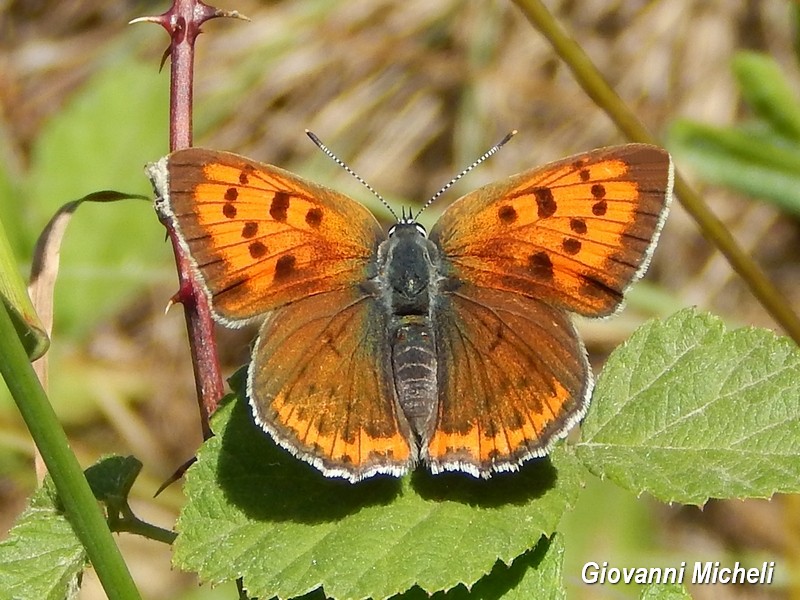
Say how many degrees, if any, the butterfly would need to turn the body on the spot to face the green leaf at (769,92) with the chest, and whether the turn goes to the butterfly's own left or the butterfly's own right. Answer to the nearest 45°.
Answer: approximately 45° to the butterfly's own right

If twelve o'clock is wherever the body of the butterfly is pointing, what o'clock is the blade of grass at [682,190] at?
The blade of grass is roughly at 2 o'clock from the butterfly.

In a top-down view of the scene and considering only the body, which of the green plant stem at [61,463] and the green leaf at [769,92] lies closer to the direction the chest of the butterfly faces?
the green leaf

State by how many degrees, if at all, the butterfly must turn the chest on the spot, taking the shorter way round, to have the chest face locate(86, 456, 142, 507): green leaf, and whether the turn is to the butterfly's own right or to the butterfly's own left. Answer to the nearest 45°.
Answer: approximately 90° to the butterfly's own left

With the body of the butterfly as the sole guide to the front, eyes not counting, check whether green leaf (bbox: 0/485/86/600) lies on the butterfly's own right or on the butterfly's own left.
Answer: on the butterfly's own left

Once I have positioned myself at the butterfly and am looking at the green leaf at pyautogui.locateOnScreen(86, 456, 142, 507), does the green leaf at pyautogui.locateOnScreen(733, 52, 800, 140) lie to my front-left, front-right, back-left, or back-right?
back-right

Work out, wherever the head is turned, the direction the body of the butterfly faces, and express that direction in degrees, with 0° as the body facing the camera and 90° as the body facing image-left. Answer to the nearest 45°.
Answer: approximately 180°

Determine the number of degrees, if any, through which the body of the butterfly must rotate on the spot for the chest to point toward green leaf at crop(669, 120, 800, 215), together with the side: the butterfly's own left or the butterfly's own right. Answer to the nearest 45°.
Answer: approximately 45° to the butterfly's own right

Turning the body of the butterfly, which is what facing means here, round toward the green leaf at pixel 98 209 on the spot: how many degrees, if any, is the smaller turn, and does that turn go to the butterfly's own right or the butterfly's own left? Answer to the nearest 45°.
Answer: approximately 45° to the butterfly's own left
